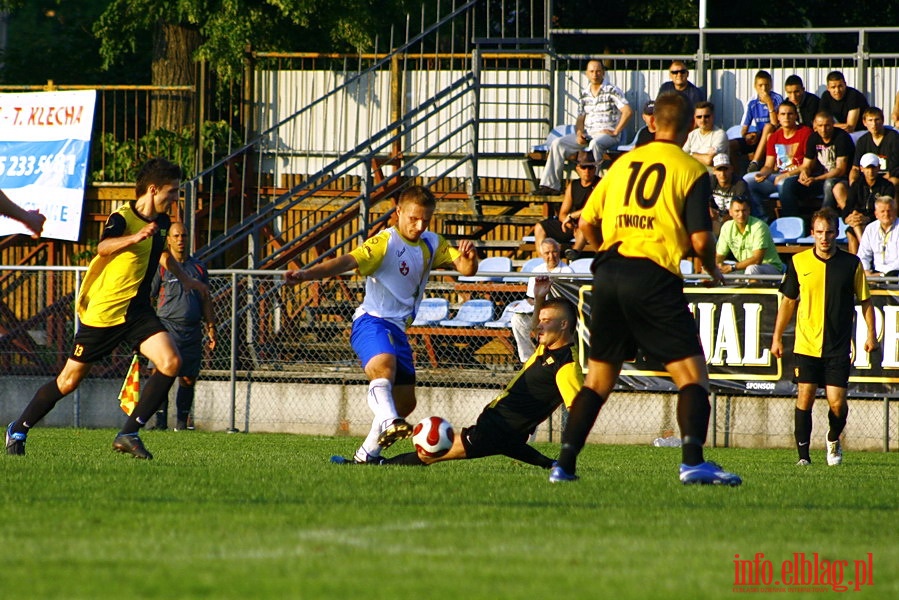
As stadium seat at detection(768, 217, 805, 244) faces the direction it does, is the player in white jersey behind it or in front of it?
in front

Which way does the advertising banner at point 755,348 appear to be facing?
toward the camera

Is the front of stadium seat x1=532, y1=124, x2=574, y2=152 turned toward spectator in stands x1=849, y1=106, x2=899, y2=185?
no

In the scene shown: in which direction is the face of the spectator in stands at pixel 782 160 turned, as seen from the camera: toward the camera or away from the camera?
toward the camera

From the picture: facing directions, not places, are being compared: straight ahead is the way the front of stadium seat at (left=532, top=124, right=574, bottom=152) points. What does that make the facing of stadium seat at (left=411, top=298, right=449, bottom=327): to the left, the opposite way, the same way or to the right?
the same way

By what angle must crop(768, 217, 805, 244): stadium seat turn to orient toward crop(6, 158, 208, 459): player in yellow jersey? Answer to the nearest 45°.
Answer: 0° — it already faces them

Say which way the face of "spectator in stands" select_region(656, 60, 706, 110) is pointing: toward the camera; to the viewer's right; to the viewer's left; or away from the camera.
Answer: toward the camera

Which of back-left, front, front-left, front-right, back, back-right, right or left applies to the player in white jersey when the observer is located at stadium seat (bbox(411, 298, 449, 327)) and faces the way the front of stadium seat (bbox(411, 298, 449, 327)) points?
front-left

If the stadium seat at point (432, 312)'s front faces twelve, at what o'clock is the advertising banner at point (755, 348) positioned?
The advertising banner is roughly at 10 o'clock from the stadium seat.

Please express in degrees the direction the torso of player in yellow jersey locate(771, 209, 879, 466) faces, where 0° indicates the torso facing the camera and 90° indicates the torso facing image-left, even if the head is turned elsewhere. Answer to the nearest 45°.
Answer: approximately 0°

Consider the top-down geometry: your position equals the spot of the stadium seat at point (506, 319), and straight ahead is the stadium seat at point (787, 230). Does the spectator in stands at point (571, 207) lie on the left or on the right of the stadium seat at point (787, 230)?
left

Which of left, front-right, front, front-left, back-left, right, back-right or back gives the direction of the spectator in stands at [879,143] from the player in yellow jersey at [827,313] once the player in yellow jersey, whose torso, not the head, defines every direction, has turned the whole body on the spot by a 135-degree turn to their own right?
front-right

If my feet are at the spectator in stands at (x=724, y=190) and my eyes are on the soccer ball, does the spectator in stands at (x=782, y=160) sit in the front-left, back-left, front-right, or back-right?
back-left

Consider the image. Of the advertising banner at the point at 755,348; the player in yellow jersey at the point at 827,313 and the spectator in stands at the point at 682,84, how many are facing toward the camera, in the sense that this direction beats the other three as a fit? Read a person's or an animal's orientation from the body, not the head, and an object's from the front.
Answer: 3

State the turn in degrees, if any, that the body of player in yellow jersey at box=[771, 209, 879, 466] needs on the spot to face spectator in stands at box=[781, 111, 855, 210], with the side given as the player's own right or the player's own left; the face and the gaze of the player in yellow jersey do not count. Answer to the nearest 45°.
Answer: approximately 180°

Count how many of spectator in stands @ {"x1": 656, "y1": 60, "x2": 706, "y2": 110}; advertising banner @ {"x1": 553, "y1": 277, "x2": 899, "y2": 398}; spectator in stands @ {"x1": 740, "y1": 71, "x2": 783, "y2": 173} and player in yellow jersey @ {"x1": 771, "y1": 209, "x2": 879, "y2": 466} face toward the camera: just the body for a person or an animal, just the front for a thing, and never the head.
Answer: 4

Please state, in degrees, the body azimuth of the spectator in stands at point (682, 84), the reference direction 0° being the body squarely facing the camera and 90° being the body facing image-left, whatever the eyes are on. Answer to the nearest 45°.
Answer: approximately 0°

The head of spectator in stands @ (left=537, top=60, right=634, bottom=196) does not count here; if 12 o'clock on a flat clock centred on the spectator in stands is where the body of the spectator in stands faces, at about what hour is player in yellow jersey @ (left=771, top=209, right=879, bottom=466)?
The player in yellow jersey is roughly at 10 o'clock from the spectator in stands.
